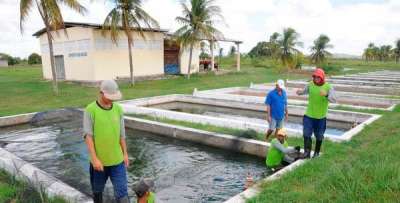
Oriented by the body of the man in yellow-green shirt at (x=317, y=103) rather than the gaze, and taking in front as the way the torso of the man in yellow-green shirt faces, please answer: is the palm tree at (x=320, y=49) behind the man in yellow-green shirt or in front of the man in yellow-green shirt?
behind

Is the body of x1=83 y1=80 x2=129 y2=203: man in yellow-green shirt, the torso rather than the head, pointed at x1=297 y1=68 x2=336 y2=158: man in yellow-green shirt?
no

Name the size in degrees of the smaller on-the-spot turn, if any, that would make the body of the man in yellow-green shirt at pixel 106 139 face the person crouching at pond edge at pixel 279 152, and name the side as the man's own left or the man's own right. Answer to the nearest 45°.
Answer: approximately 90° to the man's own left

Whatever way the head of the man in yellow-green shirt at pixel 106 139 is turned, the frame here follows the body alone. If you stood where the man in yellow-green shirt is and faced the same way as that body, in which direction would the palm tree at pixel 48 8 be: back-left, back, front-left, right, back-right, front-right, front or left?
back-left

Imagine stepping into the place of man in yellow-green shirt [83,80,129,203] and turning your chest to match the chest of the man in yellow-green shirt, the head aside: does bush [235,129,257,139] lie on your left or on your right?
on your left

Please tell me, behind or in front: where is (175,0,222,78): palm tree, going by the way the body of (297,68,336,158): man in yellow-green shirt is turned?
behind

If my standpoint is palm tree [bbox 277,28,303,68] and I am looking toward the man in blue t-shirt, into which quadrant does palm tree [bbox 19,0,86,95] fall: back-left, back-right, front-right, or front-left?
front-right

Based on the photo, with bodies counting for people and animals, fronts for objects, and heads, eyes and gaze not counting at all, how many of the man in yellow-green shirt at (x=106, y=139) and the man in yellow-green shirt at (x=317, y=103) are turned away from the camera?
0

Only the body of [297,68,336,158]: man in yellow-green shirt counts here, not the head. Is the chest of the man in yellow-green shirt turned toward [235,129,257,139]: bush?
no

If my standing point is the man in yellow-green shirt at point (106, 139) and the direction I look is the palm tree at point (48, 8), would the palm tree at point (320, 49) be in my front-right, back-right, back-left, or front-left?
front-right

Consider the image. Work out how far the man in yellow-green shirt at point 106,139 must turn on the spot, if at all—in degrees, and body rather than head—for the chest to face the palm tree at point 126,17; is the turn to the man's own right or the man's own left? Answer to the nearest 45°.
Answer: approximately 135° to the man's own left

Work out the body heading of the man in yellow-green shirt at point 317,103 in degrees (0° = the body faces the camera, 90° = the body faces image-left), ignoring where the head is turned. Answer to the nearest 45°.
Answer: approximately 0°

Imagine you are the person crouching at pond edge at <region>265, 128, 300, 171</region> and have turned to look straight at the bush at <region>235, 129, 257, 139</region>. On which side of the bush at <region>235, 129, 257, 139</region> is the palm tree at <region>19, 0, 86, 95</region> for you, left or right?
left

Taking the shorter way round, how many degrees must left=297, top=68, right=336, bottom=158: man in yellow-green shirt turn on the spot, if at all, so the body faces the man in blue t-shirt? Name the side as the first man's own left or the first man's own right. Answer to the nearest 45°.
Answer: approximately 135° to the first man's own right

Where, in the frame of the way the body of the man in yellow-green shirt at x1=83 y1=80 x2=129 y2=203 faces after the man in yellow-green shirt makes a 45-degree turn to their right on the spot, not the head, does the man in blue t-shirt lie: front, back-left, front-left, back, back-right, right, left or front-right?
back-left

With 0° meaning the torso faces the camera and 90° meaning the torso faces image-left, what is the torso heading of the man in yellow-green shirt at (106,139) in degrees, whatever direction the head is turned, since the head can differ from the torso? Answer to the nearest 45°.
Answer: approximately 315°
